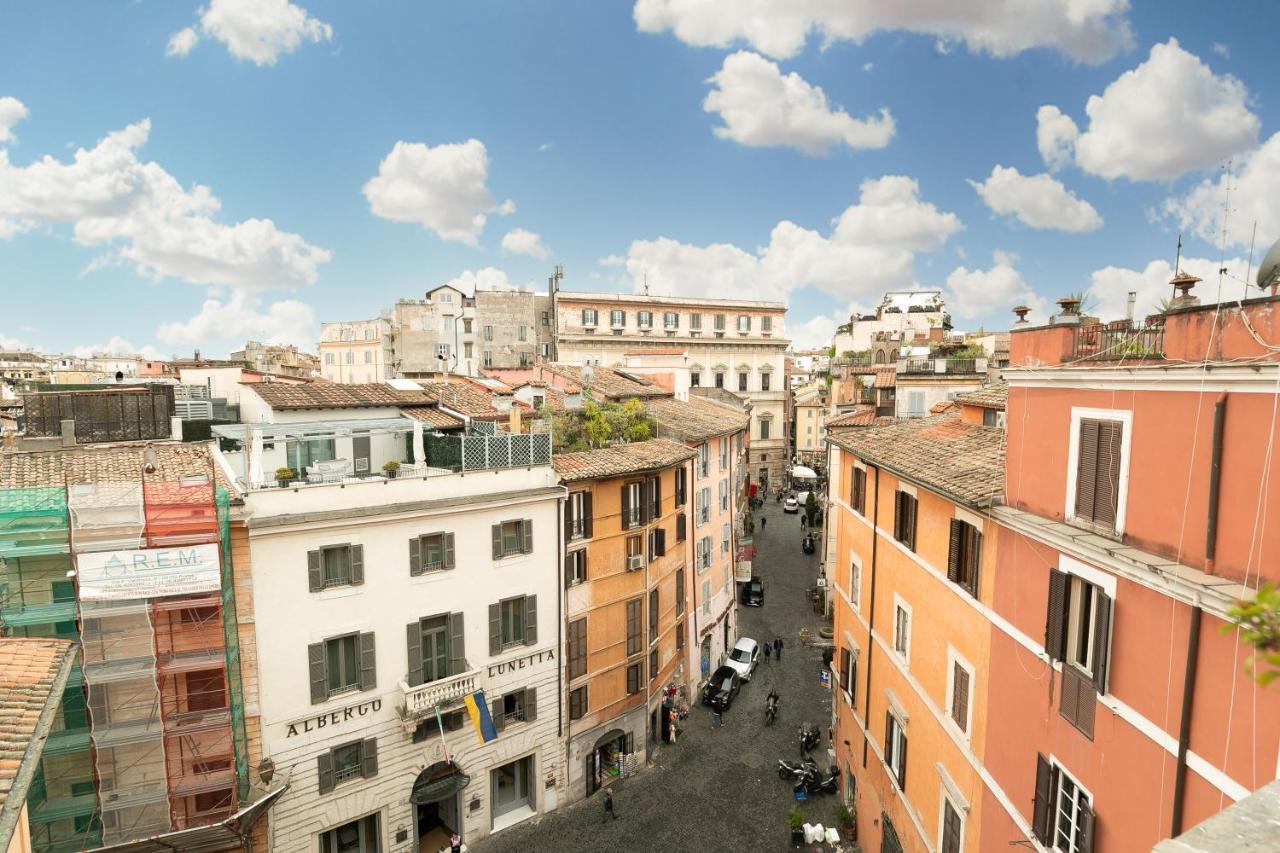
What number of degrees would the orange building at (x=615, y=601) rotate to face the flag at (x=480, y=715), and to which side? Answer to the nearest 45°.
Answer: approximately 90° to its right

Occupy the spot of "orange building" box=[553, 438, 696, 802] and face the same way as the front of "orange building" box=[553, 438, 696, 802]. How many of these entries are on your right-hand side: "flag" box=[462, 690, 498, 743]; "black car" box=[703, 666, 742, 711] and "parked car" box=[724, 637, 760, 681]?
1

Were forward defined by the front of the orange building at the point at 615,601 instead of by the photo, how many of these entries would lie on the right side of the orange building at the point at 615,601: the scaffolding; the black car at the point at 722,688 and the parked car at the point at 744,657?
1

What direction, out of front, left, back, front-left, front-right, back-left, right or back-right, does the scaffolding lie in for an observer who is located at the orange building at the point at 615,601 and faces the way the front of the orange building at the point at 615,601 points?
right

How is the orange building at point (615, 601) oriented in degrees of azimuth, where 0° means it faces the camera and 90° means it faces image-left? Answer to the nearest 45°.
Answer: approximately 315°

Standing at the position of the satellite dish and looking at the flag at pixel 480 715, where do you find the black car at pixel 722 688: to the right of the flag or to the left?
right

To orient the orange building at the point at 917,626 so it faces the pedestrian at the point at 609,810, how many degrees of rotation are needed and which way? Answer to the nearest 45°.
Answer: approximately 45° to its right

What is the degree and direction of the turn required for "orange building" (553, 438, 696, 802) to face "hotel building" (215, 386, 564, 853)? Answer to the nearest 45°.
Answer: approximately 90° to its right

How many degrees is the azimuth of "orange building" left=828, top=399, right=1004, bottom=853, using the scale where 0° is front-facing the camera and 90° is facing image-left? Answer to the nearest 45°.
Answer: approximately 45°

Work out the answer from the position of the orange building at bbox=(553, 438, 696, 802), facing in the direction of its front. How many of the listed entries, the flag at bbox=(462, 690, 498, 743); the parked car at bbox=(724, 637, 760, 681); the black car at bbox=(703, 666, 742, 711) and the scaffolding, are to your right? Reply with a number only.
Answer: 2
